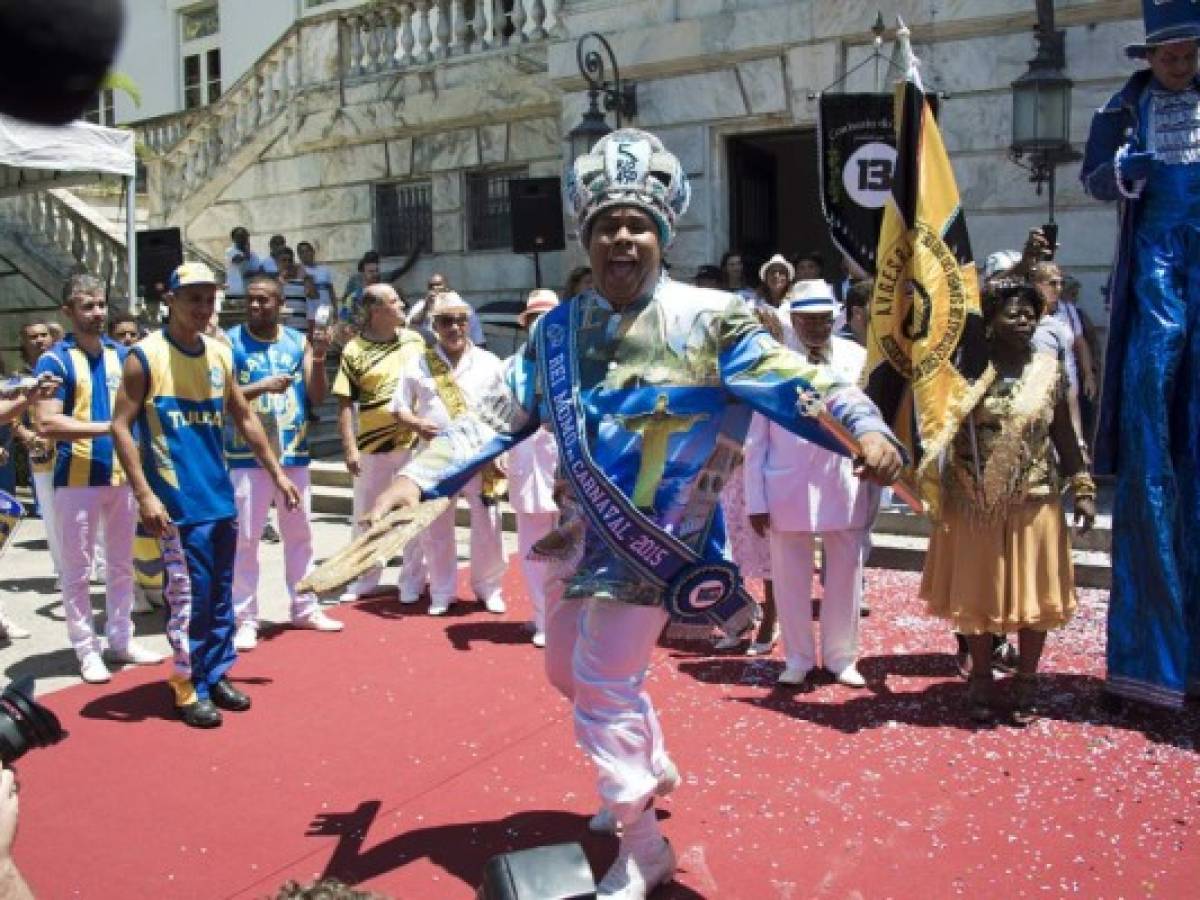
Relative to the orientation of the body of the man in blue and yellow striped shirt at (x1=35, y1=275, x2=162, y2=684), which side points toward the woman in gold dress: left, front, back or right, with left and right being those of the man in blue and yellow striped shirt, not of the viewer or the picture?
front

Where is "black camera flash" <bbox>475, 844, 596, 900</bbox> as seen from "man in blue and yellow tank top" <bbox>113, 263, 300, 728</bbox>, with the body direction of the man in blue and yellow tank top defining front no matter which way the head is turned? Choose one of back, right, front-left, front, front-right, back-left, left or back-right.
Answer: front-right

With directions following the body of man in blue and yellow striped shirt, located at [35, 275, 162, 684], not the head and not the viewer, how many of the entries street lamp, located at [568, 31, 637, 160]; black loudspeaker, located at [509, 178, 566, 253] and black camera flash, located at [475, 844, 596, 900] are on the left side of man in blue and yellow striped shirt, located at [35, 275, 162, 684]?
2

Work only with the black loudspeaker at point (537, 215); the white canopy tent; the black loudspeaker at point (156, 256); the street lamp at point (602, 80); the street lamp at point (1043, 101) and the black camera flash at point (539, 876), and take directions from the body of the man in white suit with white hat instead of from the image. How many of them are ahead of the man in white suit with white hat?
1

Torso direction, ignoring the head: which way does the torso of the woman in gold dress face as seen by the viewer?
toward the camera

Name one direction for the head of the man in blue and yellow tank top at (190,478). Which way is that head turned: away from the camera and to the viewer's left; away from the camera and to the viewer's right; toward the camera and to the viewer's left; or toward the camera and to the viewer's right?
toward the camera and to the viewer's right

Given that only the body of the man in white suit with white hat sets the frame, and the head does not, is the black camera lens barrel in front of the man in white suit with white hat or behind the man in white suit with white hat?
in front

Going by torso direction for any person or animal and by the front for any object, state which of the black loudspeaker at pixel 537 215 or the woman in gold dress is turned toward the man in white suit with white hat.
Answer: the black loudspeaker

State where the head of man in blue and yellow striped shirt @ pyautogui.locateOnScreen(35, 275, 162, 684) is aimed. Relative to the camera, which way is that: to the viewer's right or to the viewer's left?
to the viewer's right

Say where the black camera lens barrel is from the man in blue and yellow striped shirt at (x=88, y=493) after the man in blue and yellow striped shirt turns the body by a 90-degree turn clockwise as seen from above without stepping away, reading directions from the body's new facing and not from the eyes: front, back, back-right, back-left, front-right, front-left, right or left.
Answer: front-left

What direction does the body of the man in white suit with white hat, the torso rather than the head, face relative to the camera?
toward the camera

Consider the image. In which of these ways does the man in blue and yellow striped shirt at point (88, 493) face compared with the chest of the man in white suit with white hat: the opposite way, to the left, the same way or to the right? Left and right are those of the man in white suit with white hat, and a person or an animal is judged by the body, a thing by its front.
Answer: to the left

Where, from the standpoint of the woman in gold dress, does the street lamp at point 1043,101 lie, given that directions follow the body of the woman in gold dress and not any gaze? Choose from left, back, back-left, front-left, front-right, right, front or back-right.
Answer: back
